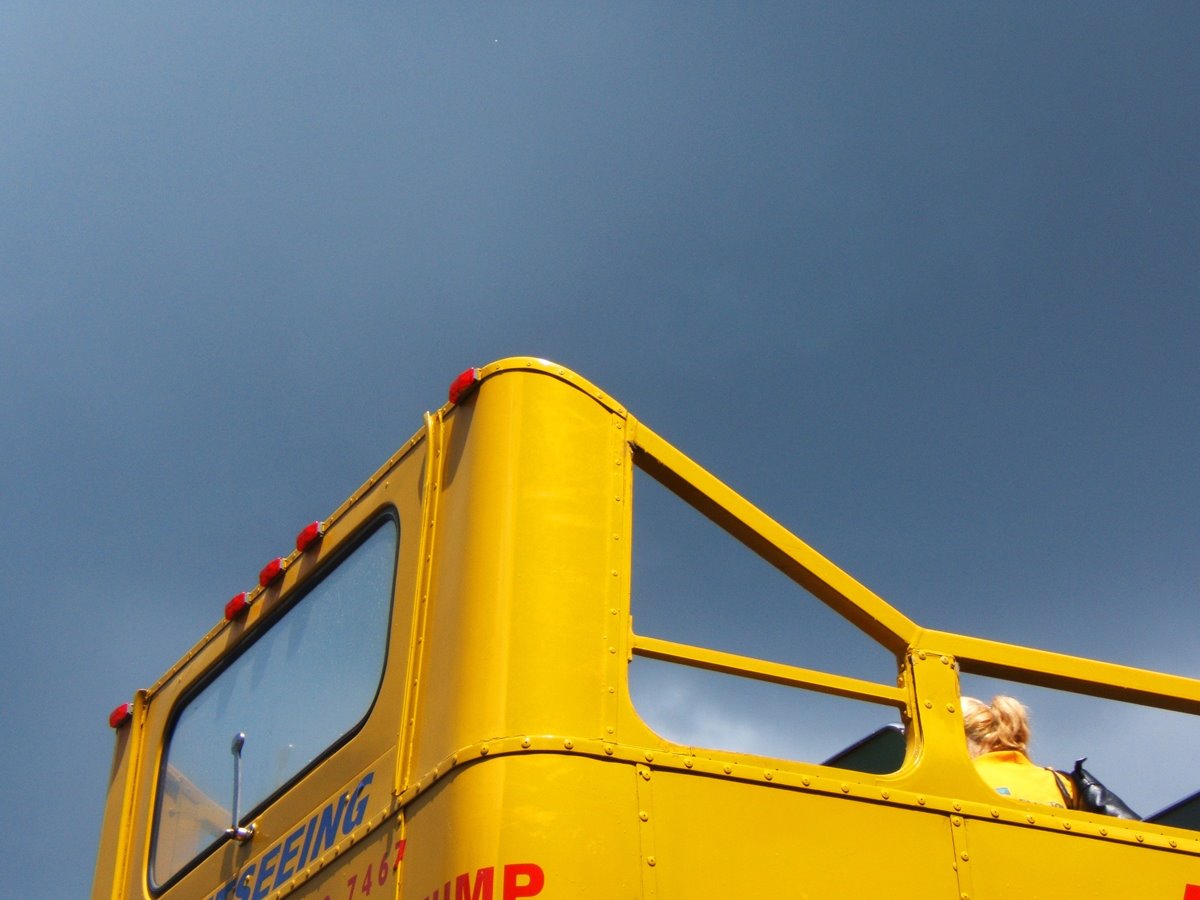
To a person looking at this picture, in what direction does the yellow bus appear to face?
facing away from the viewer and to the right of the viewer
